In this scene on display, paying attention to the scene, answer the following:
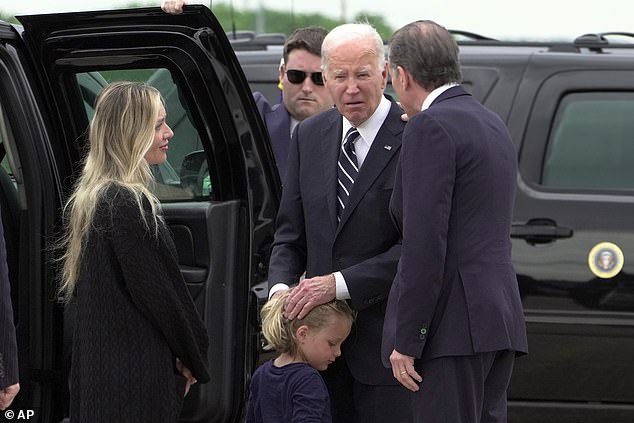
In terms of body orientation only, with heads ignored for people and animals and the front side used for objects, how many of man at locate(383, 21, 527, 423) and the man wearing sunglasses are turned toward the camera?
1

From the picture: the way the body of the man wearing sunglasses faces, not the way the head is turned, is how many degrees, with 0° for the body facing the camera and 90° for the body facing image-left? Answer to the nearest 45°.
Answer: approximately 0°

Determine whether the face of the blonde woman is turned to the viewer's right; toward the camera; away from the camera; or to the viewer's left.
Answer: to the viewer's right

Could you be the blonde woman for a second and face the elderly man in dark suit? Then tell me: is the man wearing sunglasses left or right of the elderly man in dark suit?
left

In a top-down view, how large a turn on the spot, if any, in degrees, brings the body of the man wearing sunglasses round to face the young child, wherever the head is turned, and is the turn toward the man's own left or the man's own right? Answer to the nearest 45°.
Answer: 0° — they already face them

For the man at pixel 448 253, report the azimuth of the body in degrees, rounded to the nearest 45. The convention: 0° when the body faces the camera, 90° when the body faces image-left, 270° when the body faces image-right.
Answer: approximately 135°

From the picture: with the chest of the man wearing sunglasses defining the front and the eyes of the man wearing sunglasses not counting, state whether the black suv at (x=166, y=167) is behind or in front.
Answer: in front

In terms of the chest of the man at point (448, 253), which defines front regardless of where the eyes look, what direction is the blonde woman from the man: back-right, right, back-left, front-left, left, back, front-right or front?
front-left

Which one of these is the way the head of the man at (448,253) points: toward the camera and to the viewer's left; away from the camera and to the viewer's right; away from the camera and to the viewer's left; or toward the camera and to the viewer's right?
away from the camera and to the viewer's left
